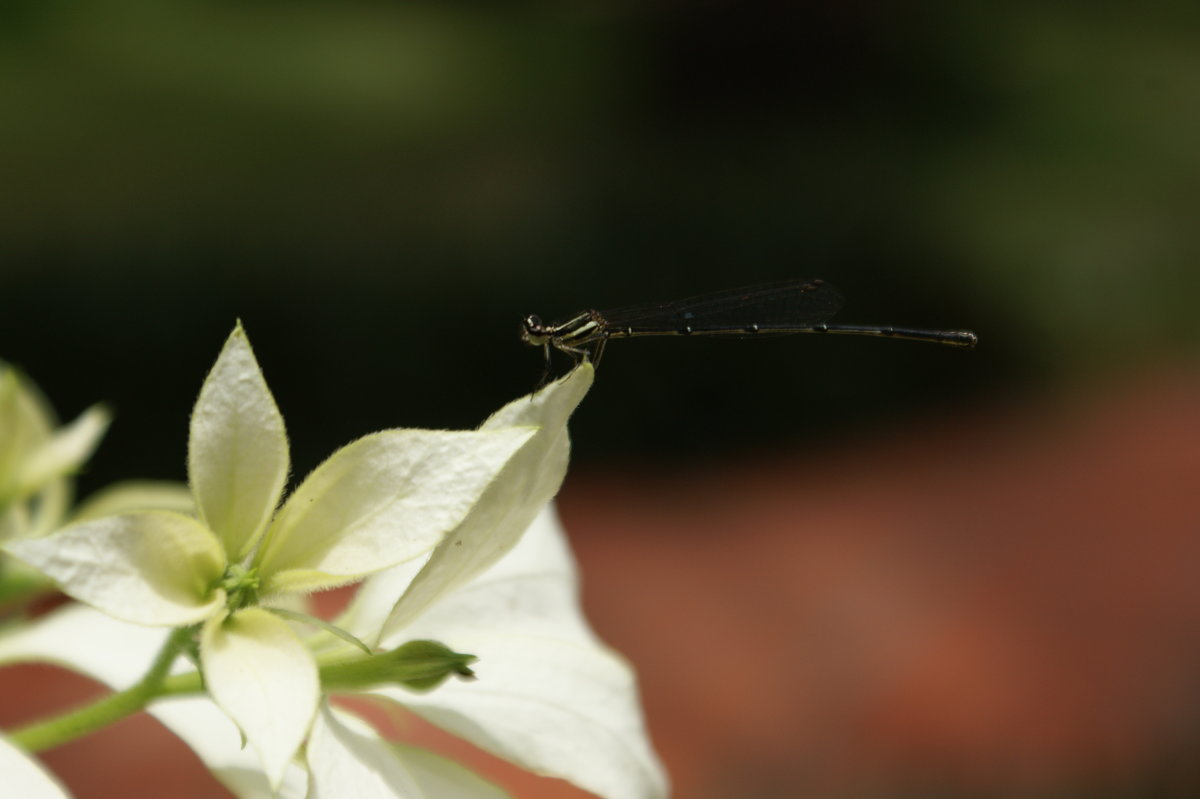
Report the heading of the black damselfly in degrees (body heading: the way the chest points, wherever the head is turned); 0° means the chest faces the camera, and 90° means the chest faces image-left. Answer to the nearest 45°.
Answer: approximately 90°
